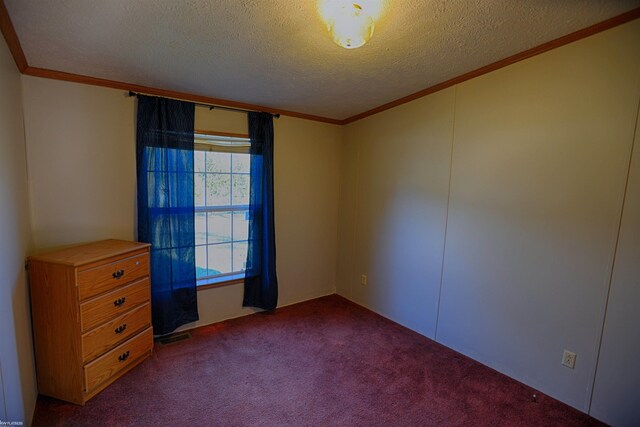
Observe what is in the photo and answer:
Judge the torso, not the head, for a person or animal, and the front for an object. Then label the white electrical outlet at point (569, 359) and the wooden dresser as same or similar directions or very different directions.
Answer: very different directions

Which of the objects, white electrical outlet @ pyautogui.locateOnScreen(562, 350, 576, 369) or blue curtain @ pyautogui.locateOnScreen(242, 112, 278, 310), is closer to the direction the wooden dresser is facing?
the white electrical outlet

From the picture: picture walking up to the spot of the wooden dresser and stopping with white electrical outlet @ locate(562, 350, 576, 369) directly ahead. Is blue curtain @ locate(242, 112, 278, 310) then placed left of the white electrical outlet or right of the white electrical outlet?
left

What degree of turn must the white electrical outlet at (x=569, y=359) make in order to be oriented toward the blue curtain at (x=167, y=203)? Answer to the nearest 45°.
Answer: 0° — it already faces it

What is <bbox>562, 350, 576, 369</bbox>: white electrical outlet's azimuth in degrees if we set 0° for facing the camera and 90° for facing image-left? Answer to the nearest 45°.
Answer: approximately 45°
